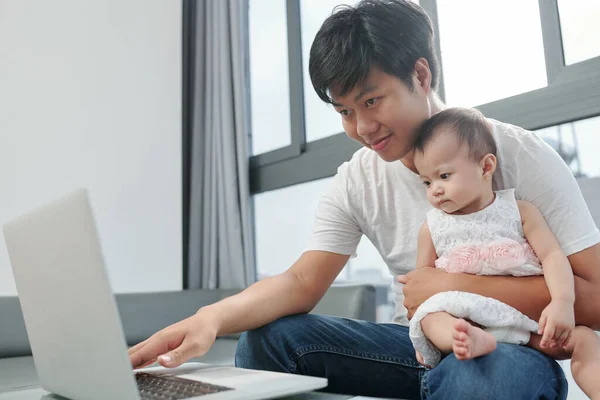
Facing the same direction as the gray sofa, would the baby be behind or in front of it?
in front

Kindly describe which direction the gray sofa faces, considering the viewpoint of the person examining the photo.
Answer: facing the viewer

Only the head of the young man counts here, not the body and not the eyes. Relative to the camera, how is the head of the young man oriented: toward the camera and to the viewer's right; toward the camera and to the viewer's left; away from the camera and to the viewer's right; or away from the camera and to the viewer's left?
toward the camera and to the viewer's left

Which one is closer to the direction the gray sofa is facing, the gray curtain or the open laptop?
the open laptop

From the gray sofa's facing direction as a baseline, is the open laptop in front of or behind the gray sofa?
in front

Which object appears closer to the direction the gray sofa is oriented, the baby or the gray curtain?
the baby

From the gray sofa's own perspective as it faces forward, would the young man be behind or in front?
in front

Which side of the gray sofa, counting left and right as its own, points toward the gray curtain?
back
